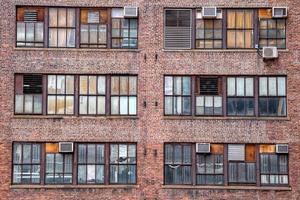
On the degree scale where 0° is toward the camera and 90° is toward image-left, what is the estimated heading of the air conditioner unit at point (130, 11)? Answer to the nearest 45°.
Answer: approximately 0°

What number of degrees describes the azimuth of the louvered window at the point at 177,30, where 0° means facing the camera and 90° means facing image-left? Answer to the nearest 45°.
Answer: approximately 0°

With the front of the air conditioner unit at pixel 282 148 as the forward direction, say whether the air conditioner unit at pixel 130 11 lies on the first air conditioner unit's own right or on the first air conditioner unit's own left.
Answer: on the first air conditioner unit's own right

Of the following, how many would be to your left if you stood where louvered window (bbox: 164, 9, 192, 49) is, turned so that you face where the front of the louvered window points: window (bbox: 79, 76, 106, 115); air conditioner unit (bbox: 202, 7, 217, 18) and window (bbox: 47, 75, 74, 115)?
1

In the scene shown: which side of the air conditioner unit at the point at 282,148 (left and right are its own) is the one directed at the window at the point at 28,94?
right
